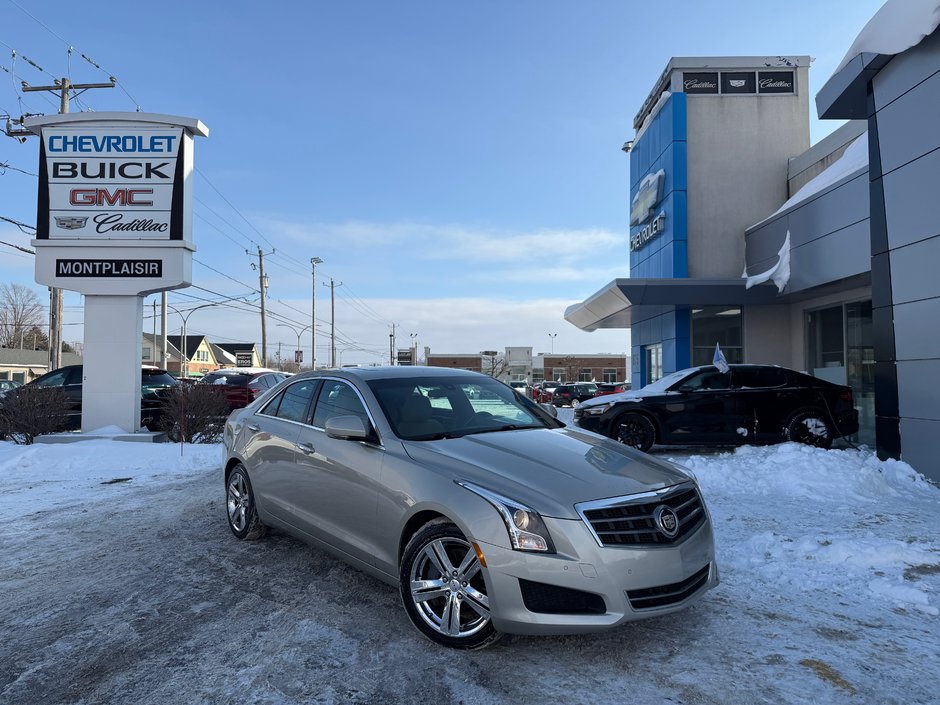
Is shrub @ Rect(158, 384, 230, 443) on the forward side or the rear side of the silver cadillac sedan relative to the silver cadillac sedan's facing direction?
on the rear side

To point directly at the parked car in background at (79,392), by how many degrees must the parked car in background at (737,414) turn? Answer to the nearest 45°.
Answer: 0° — it already faces it

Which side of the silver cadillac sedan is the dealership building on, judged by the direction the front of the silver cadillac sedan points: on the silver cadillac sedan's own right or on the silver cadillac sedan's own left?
on the silver cadillac sedan's own left

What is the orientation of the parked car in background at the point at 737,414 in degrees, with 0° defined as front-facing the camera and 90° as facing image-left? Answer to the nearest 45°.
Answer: approximately 90°

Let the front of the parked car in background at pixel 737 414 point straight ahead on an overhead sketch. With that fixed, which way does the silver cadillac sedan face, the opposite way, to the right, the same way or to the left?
the opposite way

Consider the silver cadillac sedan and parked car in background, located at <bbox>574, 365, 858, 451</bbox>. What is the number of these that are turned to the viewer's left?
1

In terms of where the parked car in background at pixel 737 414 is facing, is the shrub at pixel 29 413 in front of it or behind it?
in front

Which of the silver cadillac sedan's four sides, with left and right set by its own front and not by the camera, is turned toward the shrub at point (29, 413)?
back

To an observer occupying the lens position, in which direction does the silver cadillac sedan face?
facing the viewer and to the right of the viewer

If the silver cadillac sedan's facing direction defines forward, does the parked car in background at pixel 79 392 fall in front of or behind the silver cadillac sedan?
behind

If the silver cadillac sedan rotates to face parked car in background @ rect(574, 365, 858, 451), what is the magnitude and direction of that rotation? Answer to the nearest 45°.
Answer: approximately 90° to its left

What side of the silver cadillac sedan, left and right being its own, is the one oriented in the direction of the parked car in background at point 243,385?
back

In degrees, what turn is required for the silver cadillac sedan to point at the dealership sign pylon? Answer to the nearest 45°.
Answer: approximately 180°
